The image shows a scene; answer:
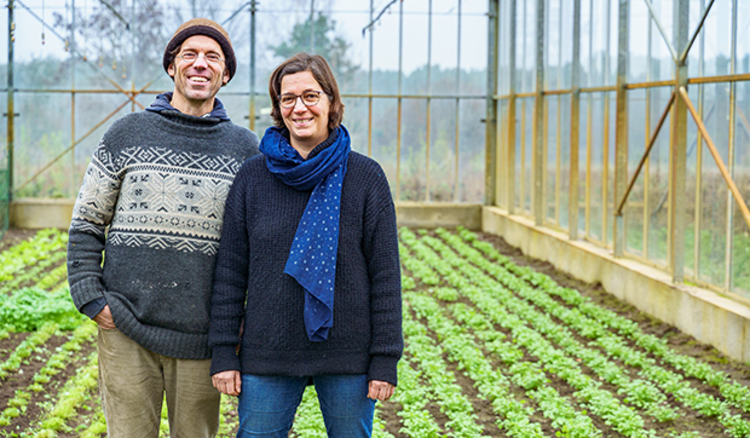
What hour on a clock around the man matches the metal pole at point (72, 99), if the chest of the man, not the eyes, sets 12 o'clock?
The metal pole is roughly at 6 o'clock from the man.

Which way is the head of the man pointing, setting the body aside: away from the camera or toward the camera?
toward the camera

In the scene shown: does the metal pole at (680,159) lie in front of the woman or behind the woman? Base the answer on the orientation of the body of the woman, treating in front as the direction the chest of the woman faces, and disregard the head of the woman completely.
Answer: behind

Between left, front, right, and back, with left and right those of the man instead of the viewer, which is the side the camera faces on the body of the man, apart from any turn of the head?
front

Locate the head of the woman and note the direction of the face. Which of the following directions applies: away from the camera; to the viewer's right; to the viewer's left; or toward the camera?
toward the camera

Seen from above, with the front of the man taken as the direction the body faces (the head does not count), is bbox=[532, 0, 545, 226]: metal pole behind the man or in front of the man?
behind

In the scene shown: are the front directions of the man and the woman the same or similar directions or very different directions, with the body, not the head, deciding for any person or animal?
same or similar directions
